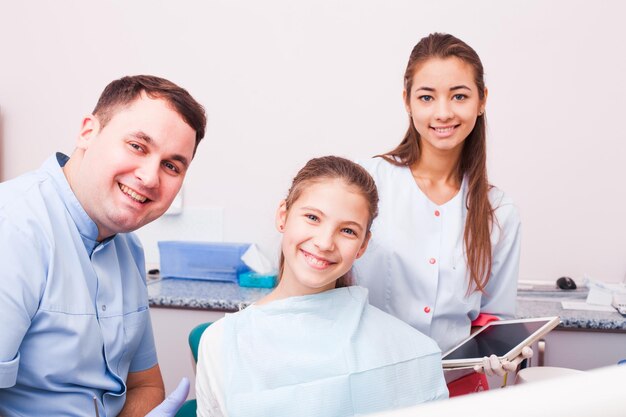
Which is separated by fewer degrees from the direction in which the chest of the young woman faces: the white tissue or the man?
the man

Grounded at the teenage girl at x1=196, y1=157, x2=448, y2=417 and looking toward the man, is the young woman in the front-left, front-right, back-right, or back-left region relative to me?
back-right

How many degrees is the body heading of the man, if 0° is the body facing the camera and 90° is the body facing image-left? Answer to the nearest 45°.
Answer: approximately 315°

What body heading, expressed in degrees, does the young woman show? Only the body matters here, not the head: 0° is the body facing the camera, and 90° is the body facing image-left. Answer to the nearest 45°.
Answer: approximately 0°

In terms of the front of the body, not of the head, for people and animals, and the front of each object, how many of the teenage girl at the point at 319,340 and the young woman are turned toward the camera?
2

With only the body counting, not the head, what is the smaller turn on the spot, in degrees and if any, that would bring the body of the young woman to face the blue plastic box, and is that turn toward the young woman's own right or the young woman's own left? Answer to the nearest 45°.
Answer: approximately 135° to the young woman's own right

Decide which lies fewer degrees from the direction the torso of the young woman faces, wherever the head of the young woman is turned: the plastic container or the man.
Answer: the man

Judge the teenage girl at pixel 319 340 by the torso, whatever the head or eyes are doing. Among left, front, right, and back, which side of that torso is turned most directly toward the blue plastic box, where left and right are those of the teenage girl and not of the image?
back
